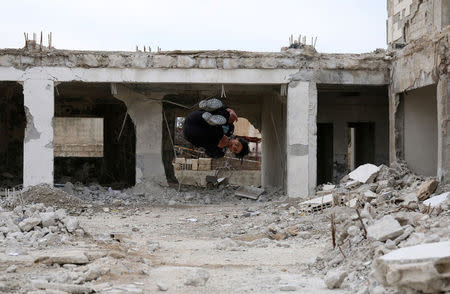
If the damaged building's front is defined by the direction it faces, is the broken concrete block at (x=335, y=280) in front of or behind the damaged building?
in front

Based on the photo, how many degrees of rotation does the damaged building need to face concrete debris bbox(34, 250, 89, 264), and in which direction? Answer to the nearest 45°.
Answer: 0° — it already faces it

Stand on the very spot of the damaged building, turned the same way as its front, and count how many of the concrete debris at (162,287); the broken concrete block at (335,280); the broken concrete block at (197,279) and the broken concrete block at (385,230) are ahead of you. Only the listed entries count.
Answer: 4

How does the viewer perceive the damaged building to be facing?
facing the viewer

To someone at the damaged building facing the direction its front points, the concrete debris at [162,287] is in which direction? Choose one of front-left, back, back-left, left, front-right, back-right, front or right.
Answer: front

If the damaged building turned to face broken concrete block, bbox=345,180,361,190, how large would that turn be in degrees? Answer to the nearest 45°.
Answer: approximately 45° to its left

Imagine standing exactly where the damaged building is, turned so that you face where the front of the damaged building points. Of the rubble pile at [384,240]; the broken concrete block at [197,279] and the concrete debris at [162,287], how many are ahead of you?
3

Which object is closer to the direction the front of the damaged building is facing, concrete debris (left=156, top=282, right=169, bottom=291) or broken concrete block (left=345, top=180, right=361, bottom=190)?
the concrete debris

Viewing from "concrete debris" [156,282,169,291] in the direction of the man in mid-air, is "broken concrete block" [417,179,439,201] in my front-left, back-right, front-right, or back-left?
front-right

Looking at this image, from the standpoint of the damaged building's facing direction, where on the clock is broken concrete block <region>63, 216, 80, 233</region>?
The broken concrete block is roughly at 1 o'clock from the damaged building.

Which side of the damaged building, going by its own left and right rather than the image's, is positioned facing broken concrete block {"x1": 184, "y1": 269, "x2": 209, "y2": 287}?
front

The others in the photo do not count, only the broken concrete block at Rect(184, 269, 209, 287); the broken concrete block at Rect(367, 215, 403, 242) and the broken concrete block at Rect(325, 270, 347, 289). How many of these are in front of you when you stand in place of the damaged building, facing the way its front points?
3
